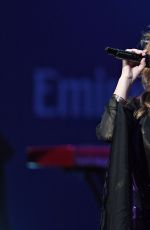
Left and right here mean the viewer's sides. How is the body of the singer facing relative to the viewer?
facing the viewer and to the left of the viewer
